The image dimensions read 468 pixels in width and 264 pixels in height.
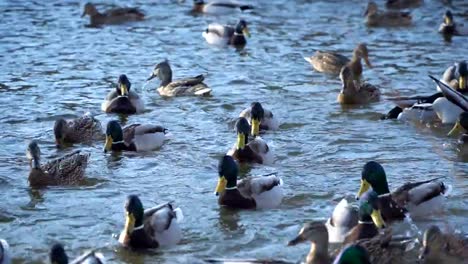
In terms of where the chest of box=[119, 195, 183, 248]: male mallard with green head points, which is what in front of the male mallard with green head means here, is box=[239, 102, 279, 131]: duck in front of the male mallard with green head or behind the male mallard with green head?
behind

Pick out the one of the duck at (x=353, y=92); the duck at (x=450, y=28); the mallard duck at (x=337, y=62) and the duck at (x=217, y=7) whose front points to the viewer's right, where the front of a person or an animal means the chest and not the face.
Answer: the mallard duck

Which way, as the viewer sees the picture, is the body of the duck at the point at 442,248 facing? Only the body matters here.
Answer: to the viewer's left

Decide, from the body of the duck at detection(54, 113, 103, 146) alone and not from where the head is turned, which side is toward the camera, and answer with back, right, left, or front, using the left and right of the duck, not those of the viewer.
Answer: left

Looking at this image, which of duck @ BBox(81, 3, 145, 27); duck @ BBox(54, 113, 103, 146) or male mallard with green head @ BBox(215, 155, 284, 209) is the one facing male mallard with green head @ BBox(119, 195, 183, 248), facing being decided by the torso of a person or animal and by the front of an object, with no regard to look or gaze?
male mallard with green head @ BBox(215, 155, 284, 209)

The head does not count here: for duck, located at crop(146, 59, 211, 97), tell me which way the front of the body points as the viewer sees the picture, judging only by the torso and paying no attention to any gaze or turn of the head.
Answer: to the viewer's left

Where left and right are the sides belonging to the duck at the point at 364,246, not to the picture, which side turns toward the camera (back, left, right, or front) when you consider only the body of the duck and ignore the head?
left

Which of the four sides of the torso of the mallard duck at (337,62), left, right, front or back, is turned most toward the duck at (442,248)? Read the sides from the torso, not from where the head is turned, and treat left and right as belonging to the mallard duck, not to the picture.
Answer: right

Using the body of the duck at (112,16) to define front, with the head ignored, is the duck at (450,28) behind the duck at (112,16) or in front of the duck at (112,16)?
behind

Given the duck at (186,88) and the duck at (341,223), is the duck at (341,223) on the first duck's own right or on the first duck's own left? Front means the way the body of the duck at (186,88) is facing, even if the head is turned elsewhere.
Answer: on the first duck's own left

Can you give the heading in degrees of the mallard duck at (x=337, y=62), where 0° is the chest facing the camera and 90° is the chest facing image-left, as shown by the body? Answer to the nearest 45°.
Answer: approximately 270°
